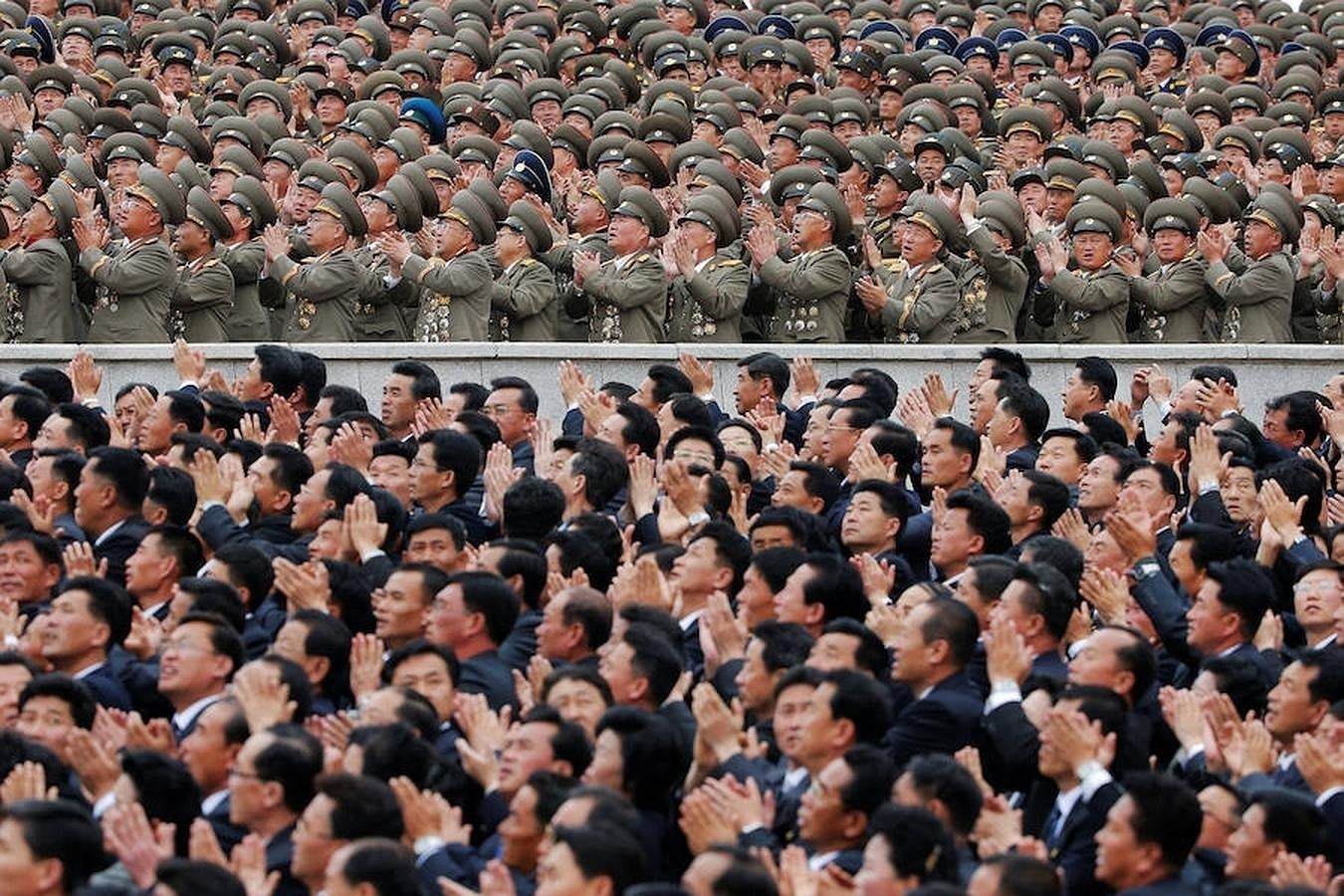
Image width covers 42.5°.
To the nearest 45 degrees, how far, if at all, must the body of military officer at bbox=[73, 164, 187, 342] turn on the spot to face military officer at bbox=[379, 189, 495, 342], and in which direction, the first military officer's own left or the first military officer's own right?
approximately 135° to the first military officer's own left

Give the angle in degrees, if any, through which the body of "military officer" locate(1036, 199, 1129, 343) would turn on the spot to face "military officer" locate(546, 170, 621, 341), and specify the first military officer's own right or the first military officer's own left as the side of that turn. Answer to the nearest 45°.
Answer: approximately 45° to the first military officer's own right

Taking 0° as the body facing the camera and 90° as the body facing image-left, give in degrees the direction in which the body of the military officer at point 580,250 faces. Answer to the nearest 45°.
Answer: approximately 45°

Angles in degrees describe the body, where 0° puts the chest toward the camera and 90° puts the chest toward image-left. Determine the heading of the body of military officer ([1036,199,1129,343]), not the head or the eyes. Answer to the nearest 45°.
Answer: approximately 45°

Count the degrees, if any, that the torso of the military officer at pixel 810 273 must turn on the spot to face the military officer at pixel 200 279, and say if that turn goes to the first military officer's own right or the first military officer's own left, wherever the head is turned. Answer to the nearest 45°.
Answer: approximately 45° to the first military officer's own right

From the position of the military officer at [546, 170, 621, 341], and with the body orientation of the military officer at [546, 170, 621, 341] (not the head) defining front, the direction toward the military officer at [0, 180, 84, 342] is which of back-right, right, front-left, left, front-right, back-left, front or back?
front-right
